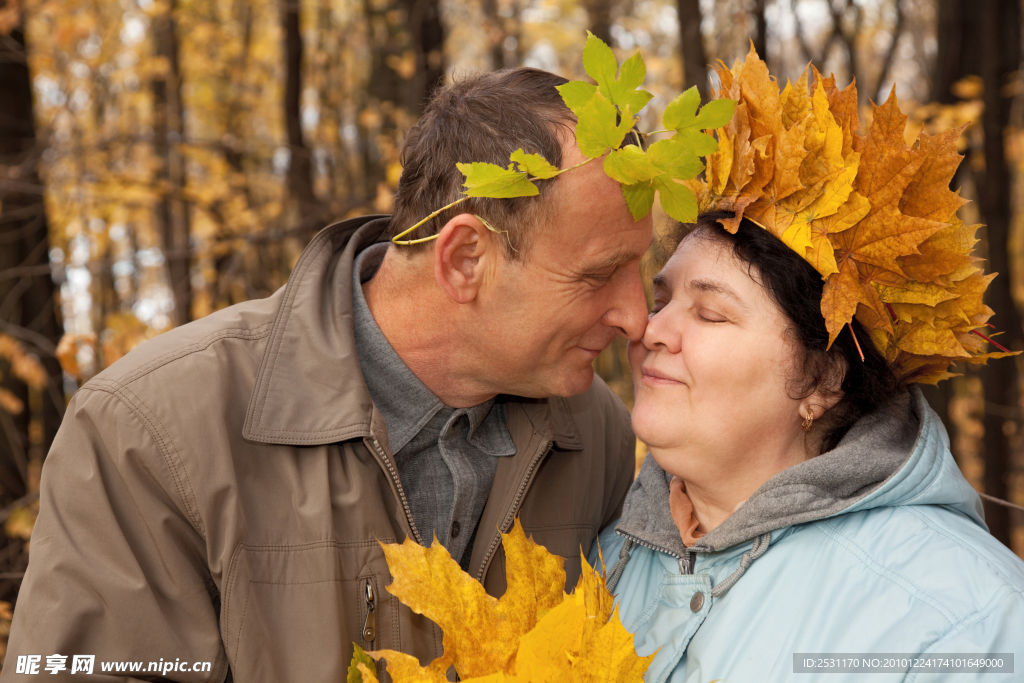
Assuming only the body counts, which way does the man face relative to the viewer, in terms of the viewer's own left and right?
facing the viewer and to the right of the viewer

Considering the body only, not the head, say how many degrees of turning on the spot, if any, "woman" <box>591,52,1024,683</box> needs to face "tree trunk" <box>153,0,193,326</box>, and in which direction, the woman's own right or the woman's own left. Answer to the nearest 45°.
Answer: approximately 90° to the woman's own right

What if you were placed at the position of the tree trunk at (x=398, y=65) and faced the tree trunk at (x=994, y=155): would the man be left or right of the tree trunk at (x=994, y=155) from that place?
right

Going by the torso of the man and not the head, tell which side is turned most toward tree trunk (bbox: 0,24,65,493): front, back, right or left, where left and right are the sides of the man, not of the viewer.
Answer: back

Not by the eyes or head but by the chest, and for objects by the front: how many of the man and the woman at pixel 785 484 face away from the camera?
0

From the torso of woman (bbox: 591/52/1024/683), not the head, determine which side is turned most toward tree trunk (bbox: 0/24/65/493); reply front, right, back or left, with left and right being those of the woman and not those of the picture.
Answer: right

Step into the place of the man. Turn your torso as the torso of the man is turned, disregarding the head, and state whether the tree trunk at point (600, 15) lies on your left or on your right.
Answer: on your left

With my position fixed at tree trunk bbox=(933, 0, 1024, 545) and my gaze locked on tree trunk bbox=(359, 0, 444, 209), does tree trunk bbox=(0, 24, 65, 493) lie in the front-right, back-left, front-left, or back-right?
front-left

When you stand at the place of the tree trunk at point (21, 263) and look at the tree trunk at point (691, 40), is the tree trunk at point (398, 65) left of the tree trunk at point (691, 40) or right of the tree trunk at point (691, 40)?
left

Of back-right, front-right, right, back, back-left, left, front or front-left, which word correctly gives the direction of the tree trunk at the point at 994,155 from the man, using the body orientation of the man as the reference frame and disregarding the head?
left

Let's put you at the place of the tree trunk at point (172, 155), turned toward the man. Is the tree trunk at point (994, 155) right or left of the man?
left

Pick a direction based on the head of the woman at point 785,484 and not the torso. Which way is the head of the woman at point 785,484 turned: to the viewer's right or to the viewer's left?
to the viewer's left

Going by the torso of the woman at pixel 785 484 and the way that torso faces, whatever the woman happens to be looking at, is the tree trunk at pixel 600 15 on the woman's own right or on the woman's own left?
on the woman's own right

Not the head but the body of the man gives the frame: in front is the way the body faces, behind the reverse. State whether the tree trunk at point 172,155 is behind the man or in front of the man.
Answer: behind

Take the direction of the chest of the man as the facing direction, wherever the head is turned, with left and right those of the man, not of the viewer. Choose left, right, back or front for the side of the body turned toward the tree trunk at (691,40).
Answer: left

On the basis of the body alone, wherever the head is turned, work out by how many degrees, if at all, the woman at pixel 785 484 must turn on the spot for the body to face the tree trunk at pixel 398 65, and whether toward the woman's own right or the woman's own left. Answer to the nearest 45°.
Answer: approximately 90° to the woman's own right
